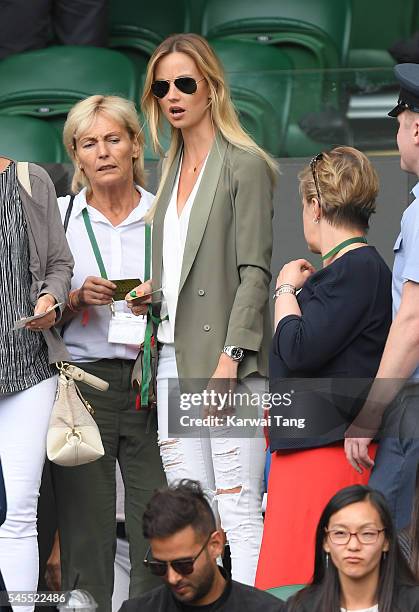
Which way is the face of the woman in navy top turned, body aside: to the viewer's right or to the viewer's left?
to the viewer's left

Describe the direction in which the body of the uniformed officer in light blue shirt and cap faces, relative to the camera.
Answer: to the viewer's left

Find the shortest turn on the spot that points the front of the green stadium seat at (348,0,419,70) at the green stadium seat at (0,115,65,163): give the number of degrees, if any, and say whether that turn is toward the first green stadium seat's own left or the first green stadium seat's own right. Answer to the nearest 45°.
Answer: approximately 45° to the first green stadium seat's own right

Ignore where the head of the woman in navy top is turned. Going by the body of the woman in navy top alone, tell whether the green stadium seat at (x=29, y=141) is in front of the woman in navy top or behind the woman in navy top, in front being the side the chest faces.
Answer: in front

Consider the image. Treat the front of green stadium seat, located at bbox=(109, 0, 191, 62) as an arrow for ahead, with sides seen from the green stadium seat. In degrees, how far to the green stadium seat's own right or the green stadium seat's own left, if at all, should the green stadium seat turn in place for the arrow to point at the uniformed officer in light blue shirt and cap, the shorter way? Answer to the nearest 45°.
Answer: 0° — it already faces them

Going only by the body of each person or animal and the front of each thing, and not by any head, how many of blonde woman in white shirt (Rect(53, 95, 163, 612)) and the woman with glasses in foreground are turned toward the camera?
2

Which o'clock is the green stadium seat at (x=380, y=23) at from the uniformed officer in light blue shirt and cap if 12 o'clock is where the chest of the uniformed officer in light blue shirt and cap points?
The green stadium seat is roughly at 3 o'clock from the uniformed officer in light blue shirt and cap.

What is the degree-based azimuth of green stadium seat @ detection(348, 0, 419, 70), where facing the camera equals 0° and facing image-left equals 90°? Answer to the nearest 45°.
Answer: approximately 0°
